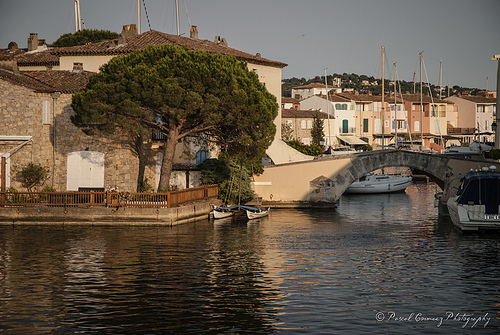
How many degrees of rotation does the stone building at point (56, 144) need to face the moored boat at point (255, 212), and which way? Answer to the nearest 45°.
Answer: approximately 90° to its left

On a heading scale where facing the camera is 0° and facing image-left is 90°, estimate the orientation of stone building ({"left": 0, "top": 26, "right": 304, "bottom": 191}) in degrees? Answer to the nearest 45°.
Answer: approximately 0°

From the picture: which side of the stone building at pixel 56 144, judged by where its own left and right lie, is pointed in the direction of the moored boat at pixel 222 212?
left

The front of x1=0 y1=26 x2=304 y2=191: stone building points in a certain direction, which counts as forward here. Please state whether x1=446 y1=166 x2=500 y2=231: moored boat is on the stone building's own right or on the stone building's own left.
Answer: on the stone building's own left
